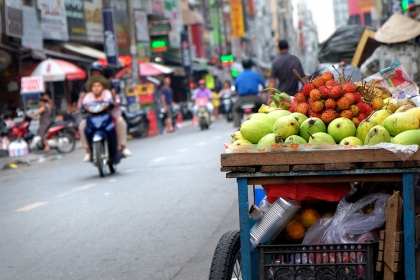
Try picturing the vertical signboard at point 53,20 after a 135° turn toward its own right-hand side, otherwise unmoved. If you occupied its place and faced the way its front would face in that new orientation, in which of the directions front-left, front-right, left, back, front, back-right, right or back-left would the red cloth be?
back-left

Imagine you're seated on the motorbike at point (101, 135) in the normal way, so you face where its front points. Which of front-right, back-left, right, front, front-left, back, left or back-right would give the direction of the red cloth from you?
front

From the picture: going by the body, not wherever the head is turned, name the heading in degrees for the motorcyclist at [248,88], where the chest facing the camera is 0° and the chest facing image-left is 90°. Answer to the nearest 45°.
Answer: approximately 180°

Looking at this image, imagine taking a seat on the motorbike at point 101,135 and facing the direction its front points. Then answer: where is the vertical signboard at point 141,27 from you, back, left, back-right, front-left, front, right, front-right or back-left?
back

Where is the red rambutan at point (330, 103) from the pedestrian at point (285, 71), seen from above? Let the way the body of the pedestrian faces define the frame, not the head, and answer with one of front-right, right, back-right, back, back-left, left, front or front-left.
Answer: back

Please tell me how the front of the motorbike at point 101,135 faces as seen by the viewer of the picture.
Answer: facing the viewer

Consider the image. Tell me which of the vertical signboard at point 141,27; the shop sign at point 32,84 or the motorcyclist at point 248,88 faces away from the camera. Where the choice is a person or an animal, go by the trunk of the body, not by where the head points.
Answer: the motorcyclist

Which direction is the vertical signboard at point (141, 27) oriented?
toward the camera

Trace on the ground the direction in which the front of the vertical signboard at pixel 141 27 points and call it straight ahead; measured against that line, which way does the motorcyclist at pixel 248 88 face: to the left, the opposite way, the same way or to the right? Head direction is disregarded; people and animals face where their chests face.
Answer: the opposite way

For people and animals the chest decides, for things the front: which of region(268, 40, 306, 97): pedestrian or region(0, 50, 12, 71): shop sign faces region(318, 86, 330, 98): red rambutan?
the shop sign

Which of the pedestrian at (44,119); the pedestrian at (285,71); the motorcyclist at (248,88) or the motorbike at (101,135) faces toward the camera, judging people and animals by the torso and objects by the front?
the motorbike
